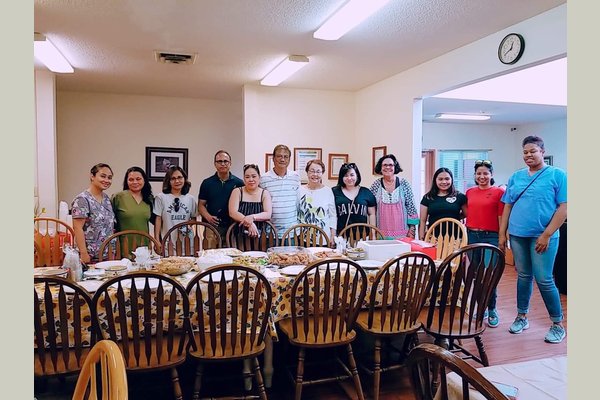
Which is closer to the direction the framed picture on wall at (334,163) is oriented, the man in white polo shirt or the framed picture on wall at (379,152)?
the man in white polo shirt

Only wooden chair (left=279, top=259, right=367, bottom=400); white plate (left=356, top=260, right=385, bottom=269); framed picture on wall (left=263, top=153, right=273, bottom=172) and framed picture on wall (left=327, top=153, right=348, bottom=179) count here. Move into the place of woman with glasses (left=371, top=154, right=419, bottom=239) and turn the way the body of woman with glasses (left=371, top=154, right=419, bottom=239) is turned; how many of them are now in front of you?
2

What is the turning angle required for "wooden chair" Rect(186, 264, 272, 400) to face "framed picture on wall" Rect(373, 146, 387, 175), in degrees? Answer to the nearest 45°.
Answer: approximately 45° to its right

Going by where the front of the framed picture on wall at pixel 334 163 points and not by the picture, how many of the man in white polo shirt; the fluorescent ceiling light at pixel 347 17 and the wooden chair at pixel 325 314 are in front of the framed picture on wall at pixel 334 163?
3

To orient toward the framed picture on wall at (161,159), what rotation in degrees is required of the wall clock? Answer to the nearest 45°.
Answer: approximately 45° to its right

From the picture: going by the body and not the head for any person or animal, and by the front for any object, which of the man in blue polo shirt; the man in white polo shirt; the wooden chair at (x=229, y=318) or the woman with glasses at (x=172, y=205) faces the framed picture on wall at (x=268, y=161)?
the wooden chair

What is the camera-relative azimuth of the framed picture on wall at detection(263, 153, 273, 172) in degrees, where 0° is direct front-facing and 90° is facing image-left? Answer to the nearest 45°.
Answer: approximately 0°

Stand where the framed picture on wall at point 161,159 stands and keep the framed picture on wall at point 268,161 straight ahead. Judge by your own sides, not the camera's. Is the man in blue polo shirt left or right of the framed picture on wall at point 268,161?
right

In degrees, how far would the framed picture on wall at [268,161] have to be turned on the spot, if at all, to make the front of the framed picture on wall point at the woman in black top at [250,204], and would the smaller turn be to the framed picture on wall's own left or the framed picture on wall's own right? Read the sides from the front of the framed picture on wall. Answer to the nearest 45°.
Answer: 0° — it already faces them

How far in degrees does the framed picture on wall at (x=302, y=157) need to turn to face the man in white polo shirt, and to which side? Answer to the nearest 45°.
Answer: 0° — it already faces them

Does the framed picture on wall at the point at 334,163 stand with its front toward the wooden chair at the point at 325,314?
yes

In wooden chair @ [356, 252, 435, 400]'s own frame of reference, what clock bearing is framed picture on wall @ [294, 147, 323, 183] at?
The framed picture on wall is roughly at 1 o'clock from the wooden chair.
